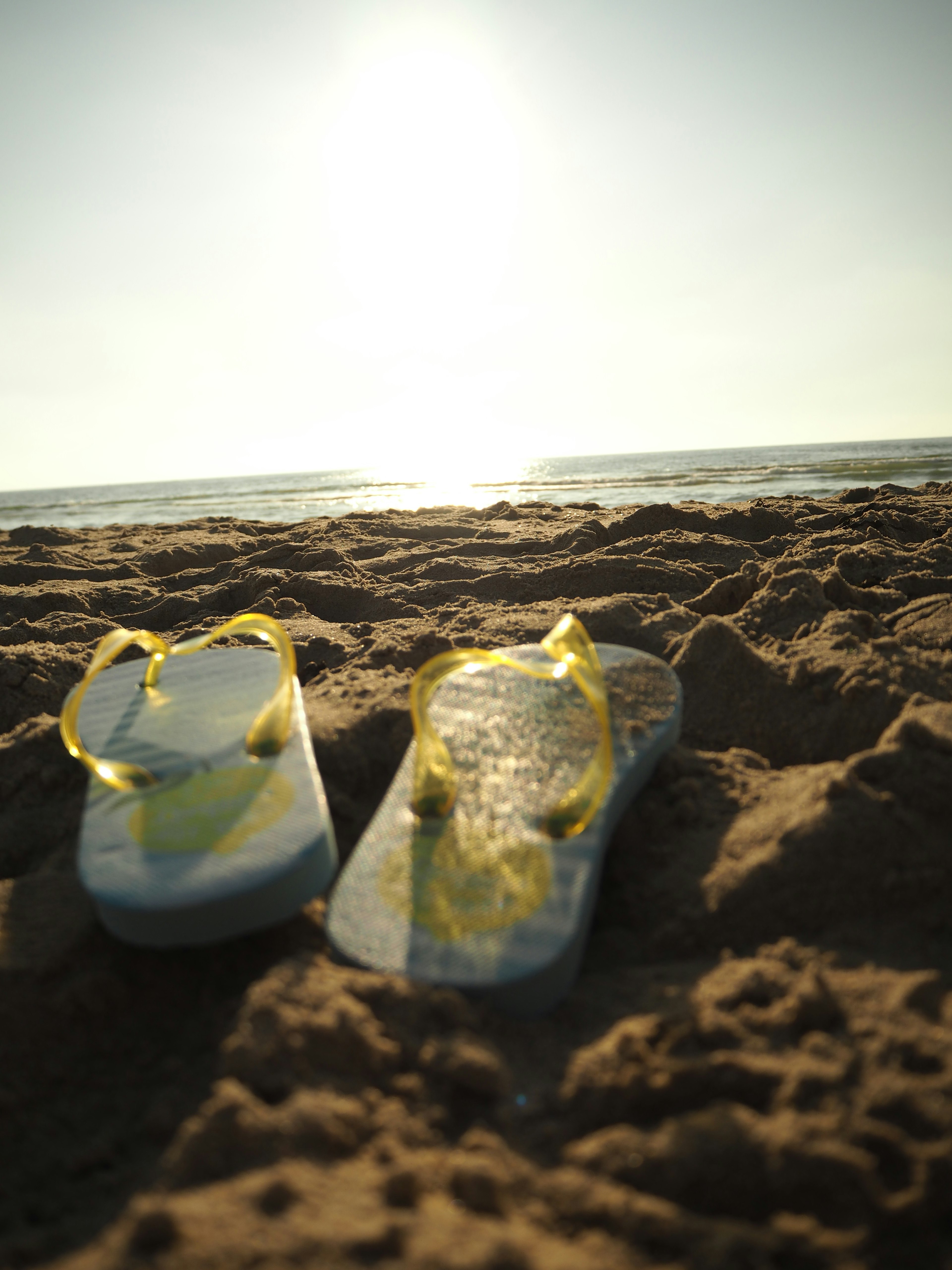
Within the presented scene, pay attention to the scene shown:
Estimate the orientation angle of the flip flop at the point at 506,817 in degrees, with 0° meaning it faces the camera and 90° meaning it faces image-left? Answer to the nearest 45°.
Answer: approximately 225°

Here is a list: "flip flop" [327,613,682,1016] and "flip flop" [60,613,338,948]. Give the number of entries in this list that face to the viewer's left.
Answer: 0

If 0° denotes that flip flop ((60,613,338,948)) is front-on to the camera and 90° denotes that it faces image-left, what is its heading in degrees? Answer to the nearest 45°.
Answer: approximately 180°
